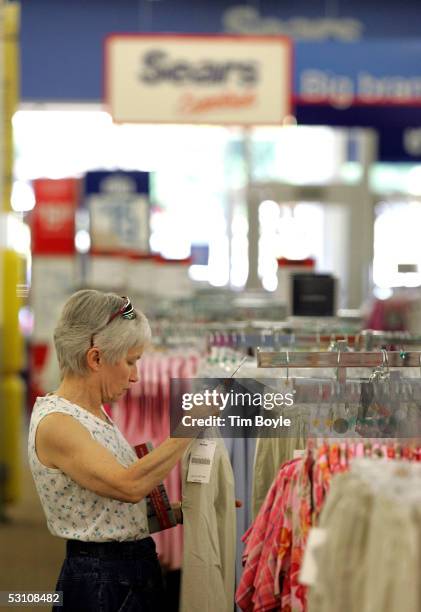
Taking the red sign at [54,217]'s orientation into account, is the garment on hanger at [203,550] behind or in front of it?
in front

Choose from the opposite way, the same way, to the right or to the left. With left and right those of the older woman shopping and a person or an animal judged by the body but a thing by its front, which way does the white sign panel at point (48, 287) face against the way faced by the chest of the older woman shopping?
to the right

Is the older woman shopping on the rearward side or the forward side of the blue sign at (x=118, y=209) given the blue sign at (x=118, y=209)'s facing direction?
on the forward side

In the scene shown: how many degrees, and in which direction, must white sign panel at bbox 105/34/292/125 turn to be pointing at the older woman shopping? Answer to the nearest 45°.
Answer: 0° — it already faces them

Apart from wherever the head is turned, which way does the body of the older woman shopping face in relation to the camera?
to the viewer's right

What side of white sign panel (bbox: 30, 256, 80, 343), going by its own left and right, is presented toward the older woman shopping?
front

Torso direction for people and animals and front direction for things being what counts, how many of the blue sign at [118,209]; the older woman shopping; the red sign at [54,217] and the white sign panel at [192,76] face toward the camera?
3

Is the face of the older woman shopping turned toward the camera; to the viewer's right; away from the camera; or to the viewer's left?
to the viewer's right

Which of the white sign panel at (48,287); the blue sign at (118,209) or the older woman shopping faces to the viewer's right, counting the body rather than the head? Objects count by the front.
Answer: the older woman shopping

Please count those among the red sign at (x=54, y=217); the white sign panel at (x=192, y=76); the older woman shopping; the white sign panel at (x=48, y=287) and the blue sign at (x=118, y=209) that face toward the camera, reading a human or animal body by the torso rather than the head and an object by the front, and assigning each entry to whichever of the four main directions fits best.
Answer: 4

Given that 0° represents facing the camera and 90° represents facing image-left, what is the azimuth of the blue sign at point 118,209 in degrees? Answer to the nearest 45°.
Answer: approximately 0°

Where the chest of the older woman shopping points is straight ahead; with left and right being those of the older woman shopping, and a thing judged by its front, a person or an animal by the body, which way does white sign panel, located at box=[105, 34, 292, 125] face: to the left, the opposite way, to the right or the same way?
to the right

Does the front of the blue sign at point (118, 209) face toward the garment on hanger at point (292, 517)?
yes
